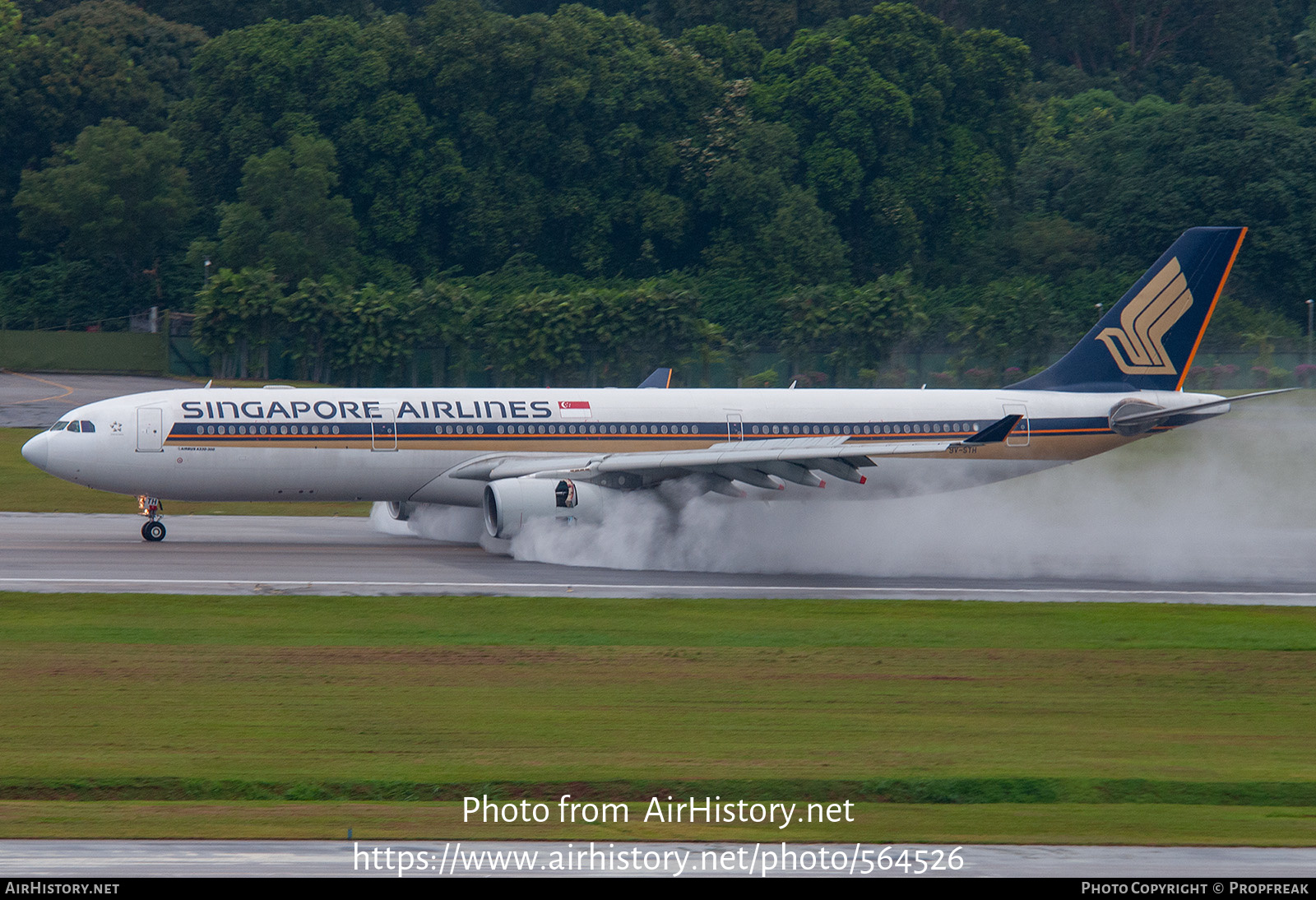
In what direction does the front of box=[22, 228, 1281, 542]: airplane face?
to the viewer's left
